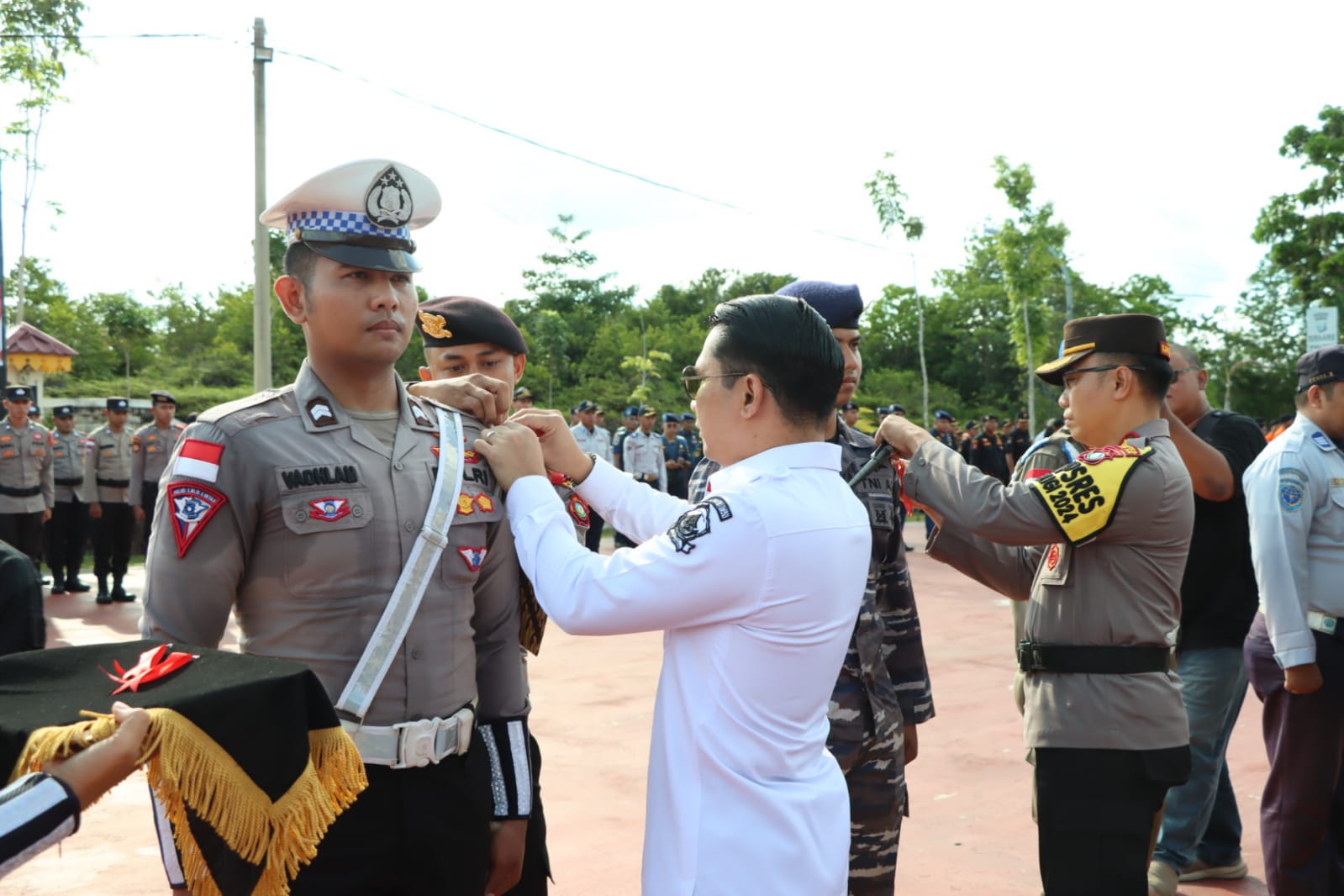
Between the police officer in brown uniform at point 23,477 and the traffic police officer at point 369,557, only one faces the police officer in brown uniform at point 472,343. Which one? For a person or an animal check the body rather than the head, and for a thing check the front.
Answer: the police officer in brown uniform at point 23,477

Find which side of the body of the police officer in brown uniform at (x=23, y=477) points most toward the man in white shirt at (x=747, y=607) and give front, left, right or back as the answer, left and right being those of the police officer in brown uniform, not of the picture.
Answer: front

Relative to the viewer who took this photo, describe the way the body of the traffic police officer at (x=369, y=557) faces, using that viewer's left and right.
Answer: facing the viewer and to the right of the viewer

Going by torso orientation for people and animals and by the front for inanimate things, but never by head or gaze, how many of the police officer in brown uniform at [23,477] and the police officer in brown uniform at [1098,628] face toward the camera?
1

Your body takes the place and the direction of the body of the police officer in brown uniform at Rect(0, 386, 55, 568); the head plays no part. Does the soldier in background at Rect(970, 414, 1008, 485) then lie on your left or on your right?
on your left

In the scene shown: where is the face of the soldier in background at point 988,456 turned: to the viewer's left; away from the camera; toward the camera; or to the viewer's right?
toward the camera

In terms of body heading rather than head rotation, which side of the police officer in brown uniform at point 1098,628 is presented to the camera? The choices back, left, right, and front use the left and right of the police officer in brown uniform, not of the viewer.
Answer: left

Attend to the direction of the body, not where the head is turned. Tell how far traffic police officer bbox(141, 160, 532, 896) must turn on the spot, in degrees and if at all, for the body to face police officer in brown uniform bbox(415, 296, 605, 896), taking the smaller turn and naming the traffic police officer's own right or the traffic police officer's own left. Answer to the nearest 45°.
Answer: approximately 135° to the traffic police officer's own left

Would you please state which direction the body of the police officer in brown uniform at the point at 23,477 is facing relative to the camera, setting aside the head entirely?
toward the camera

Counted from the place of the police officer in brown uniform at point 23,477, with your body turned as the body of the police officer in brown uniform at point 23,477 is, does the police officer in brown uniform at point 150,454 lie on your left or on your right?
on your left

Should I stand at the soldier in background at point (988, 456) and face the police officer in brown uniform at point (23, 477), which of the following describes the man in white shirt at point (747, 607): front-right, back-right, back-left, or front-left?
front-left

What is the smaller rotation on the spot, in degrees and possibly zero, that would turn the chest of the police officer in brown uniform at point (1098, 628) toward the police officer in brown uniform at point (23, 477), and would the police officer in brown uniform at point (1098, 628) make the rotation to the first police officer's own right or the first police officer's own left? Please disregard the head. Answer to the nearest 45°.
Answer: approximately 45° to the first police officer's own right

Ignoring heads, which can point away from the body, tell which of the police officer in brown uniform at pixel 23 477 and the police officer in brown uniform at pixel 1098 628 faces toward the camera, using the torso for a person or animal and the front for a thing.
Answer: the police officer in brown uniform at pixel 23 477

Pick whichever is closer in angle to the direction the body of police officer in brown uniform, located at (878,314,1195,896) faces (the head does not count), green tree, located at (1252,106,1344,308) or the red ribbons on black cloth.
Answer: the red ribbons on black cloth

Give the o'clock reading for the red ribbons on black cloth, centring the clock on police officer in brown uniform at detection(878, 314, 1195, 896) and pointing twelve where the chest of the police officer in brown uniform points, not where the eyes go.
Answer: The red ribbons on black cloth is roughly at 10 o'clock from the police officer in brown uniform.
